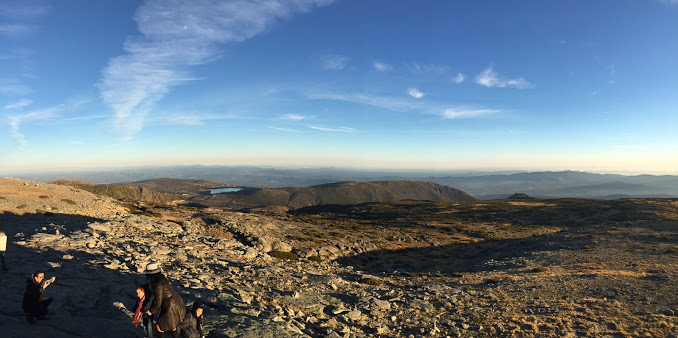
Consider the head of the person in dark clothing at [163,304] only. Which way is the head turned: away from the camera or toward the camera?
away from the camera

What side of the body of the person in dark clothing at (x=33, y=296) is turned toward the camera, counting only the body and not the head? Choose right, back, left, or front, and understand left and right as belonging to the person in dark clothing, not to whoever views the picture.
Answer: right

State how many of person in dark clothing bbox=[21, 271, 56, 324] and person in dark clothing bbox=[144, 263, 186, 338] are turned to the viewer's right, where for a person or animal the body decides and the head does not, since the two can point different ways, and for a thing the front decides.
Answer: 1

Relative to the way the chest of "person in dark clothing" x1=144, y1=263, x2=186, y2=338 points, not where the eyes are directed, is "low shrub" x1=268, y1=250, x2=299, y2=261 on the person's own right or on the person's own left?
on the person's own right

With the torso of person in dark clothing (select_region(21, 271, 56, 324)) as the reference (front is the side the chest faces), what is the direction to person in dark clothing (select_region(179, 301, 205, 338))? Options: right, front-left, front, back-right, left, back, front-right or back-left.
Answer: front-right

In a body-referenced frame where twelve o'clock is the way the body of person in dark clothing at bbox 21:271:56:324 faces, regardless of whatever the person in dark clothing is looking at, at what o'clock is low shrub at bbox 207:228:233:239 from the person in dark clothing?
The low shrub is roughly at 10 o'clock from the person in dark clothing.

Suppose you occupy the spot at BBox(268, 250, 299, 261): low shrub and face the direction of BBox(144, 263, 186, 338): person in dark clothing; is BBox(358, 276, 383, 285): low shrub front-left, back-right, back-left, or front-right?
front-left

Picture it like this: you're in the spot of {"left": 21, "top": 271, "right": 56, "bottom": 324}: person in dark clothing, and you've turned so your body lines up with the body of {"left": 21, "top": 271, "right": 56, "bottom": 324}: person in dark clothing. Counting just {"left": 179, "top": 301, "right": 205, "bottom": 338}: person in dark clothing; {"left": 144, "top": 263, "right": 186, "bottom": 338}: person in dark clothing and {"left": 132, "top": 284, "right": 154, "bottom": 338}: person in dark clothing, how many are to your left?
0
